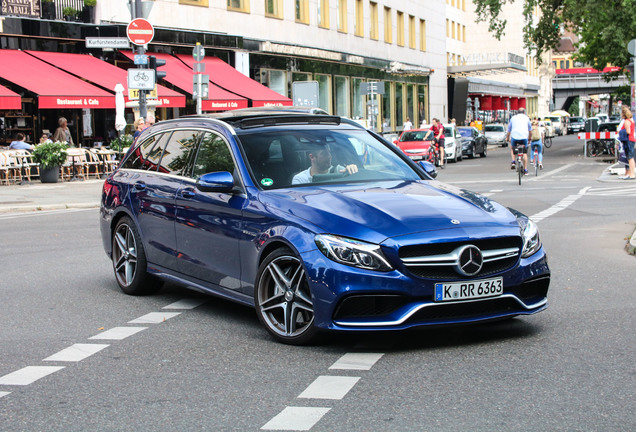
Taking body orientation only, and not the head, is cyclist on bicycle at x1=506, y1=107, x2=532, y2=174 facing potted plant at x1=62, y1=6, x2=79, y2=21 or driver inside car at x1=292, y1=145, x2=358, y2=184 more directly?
the potted plant

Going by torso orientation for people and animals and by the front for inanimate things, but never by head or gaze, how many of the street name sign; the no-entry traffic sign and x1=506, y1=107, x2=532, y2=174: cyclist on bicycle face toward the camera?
2

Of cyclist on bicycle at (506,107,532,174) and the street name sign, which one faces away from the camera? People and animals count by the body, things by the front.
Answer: the cyclist on bicycle

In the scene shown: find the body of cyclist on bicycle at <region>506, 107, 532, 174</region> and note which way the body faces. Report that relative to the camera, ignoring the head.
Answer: away from the camera

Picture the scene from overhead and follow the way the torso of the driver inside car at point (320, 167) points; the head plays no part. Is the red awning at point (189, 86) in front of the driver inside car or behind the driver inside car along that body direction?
behind

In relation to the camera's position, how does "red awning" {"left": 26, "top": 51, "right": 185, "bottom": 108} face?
facing the viewer and to the right of the viewer

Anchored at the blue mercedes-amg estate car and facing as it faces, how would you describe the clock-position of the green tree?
The green tree is roughly at 8 o'clock from the blue mercedes-amg estate car.

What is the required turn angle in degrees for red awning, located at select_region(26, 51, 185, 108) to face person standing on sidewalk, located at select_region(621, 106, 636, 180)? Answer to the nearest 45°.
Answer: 0° — it already faces them

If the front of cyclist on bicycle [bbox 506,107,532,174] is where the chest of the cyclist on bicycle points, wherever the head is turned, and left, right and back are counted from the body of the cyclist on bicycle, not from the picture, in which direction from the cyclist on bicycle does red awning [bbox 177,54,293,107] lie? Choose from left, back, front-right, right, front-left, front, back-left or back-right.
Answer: front-left

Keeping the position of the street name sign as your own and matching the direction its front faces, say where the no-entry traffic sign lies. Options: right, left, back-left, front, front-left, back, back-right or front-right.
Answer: front-left

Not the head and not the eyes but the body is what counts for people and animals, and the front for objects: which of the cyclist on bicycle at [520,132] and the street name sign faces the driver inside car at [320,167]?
the street name sign

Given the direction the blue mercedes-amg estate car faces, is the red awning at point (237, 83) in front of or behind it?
behind
